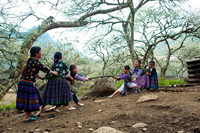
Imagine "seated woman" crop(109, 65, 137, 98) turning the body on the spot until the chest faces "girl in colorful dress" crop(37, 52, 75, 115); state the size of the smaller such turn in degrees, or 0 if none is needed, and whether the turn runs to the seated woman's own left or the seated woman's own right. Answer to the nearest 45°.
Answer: approximately 45° to the seated woman's own left

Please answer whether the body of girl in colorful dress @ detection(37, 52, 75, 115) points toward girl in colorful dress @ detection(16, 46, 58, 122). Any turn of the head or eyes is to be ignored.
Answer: no

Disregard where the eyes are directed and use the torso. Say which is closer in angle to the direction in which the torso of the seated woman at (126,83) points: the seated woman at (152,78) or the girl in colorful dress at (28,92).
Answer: the girl in colorful dress

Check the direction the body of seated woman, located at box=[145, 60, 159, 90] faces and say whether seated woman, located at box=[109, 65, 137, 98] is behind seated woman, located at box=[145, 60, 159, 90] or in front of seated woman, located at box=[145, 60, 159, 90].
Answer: in front

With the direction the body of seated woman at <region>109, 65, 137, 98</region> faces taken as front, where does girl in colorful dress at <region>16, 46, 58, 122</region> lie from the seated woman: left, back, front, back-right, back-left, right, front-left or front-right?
front-left

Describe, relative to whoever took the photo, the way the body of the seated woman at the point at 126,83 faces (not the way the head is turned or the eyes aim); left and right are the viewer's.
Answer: facing to the left of the viewer

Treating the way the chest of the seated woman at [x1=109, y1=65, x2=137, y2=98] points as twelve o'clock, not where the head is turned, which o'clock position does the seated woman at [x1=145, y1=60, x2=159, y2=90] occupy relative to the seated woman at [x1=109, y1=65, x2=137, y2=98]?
the seated woman at [x1=145, y1=60, x2=159, y2=90] is roughly at 5 o'clock from the seated woman at [x1=109, y1=65, x2=137, y2=98].

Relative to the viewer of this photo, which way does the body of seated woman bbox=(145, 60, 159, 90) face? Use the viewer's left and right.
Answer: facing the viewer and to the left of the viewer

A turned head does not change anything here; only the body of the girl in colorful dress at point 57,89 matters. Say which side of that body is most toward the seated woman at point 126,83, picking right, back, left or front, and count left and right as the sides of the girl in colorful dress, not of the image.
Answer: front

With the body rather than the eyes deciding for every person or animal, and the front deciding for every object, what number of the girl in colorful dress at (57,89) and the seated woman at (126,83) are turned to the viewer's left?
1

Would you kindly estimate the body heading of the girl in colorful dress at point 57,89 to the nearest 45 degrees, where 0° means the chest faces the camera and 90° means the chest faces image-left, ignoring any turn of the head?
approximately 225°
